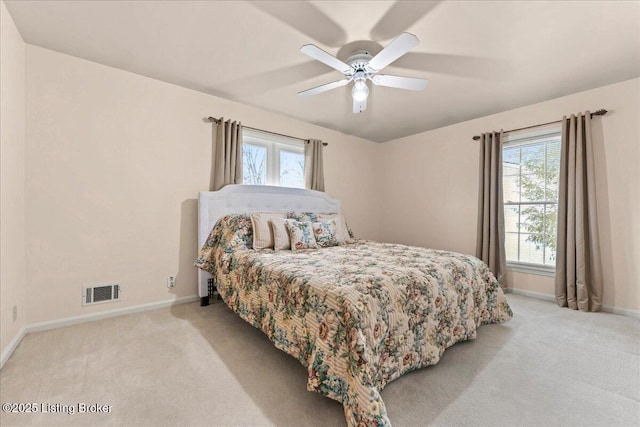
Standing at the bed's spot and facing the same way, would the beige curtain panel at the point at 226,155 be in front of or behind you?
behind

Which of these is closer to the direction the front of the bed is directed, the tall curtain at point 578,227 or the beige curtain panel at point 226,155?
the tall curtain

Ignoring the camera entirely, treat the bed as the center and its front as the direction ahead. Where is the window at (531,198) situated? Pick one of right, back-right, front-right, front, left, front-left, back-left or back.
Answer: left

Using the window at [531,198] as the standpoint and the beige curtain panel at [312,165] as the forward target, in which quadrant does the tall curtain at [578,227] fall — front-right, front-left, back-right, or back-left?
back-left

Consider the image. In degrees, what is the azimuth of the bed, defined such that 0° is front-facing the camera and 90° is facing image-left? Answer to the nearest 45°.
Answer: approximately 315°

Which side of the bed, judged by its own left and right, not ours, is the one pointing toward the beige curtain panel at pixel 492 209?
left

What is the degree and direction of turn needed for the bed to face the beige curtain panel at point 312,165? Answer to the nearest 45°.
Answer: approximately 135° to its left
